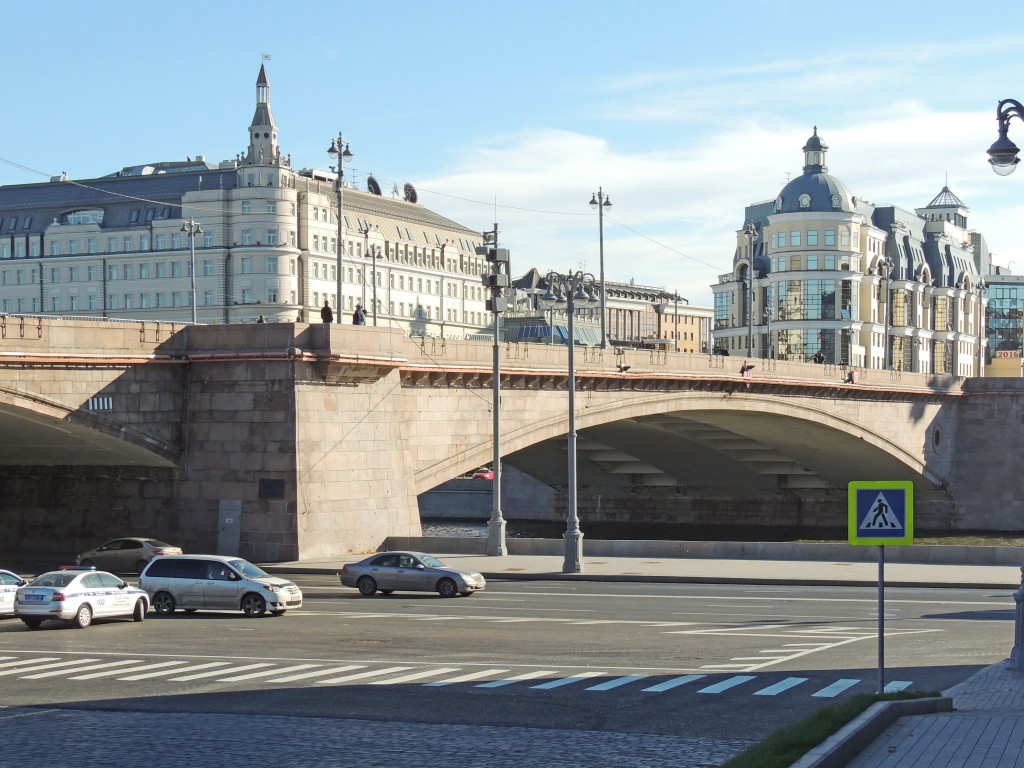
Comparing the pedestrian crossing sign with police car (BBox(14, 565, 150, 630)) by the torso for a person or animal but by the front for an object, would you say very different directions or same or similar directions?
very different directions

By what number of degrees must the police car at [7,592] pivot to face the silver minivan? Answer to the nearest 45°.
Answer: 0° — it already faces it

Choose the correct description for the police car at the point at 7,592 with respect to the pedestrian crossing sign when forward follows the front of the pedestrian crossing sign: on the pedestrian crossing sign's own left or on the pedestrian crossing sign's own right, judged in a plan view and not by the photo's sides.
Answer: on the pedestrian crossing sign's own right

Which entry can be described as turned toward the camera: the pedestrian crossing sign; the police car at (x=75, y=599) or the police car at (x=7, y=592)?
the pedestrian crossing sign

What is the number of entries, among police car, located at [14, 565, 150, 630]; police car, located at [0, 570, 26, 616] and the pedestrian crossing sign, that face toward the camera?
1

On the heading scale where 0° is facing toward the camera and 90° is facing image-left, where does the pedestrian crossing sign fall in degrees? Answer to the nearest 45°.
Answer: approximately 0°

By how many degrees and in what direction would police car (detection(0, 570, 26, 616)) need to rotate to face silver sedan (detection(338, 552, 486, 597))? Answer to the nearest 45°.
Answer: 0° — it already faces it

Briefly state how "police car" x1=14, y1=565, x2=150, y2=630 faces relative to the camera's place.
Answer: facing away from the viewer and to the right of the viewer

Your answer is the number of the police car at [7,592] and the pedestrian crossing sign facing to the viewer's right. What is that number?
1

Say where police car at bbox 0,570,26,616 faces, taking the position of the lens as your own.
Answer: facing to the right of the viewer
